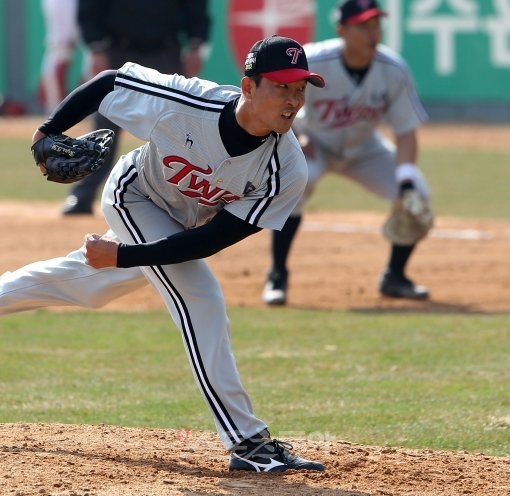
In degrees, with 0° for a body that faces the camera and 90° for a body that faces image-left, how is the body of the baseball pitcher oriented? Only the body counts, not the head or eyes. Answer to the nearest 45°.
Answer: approximately 315°
